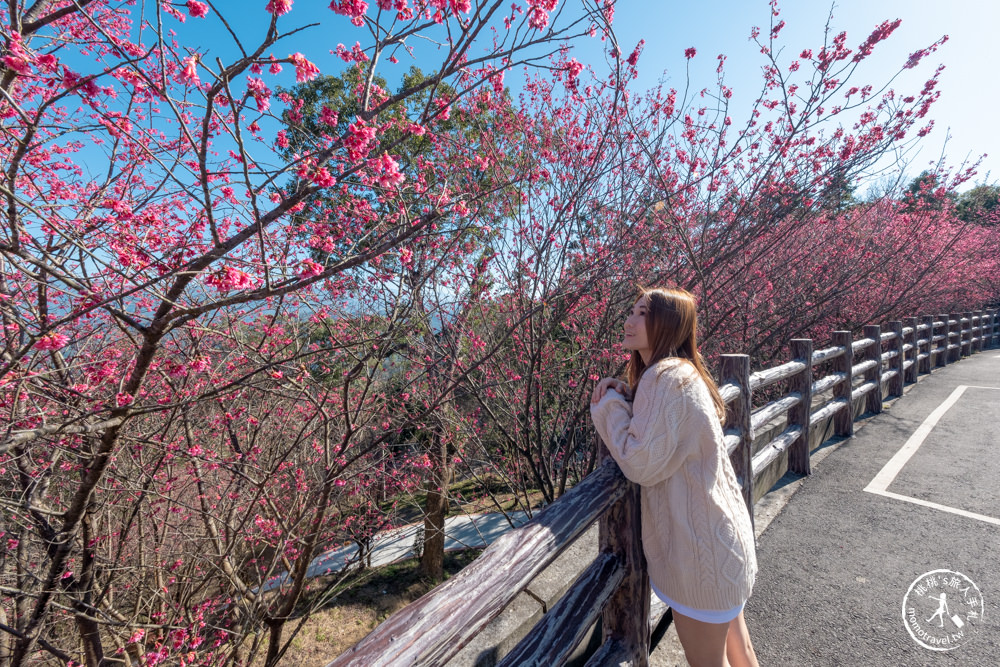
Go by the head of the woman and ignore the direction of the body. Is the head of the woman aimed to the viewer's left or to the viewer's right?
to the viewer's left

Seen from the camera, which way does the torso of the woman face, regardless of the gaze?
to the viewer's left
